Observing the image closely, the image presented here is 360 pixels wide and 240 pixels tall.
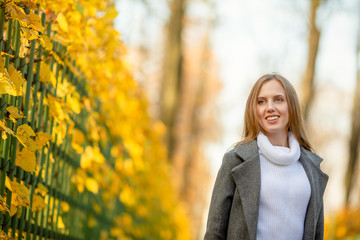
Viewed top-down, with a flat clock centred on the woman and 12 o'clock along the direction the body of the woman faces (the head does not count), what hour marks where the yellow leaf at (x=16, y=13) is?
The yellow leaf is roughly at 3 o'clock from the woman.

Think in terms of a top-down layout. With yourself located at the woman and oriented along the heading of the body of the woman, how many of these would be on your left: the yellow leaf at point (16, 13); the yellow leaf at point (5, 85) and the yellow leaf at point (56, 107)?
0

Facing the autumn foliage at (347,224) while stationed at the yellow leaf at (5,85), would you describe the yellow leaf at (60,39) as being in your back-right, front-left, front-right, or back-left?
front-left

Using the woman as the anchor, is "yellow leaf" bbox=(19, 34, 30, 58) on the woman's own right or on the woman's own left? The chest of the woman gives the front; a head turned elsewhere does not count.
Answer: on the woman's own right

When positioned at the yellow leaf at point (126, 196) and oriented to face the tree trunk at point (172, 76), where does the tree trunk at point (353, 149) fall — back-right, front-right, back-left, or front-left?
front-right

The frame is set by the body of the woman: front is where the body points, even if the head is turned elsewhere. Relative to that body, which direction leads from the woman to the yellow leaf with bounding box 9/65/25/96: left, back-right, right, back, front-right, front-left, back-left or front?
right

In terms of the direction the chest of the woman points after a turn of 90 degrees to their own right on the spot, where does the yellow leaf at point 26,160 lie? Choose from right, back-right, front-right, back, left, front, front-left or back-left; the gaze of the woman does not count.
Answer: front

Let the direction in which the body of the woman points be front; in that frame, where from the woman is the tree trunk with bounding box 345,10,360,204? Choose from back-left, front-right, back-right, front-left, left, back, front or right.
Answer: back-left

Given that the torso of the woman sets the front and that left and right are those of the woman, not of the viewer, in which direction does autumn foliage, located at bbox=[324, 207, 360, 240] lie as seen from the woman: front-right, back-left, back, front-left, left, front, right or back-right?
back-left

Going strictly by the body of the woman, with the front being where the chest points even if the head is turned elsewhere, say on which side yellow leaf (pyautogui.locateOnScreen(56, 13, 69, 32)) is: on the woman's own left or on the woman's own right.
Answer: on the woman's own right

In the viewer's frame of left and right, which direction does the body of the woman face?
facing the viewer and to the right of the viewer

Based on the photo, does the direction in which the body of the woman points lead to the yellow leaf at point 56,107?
no

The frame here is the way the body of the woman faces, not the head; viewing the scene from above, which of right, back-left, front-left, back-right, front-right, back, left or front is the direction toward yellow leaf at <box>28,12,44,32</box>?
right

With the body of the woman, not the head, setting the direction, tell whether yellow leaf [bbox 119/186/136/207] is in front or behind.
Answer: behind
